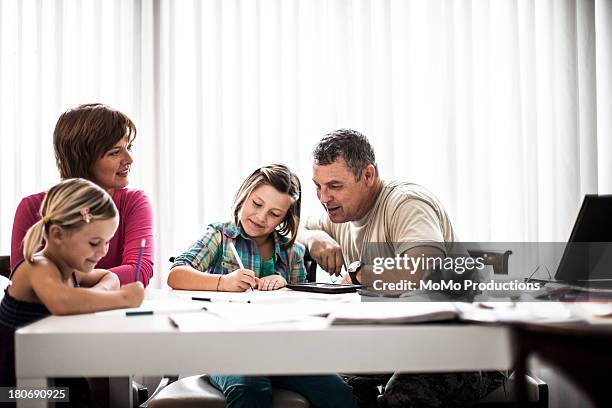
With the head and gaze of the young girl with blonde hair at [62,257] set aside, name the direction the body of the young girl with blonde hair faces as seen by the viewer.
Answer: to the viewer's right

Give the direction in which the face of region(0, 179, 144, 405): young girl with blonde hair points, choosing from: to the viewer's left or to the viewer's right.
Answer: to the viewer's right

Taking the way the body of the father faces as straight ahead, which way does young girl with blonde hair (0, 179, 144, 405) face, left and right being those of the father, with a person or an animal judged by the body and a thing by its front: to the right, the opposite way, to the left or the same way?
the opposite way

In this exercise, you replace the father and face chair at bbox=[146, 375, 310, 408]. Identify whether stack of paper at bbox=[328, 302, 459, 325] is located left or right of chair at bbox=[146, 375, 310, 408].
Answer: left
